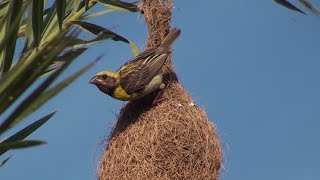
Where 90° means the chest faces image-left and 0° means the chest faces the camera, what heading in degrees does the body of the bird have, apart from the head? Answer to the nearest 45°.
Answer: approximately 90°
